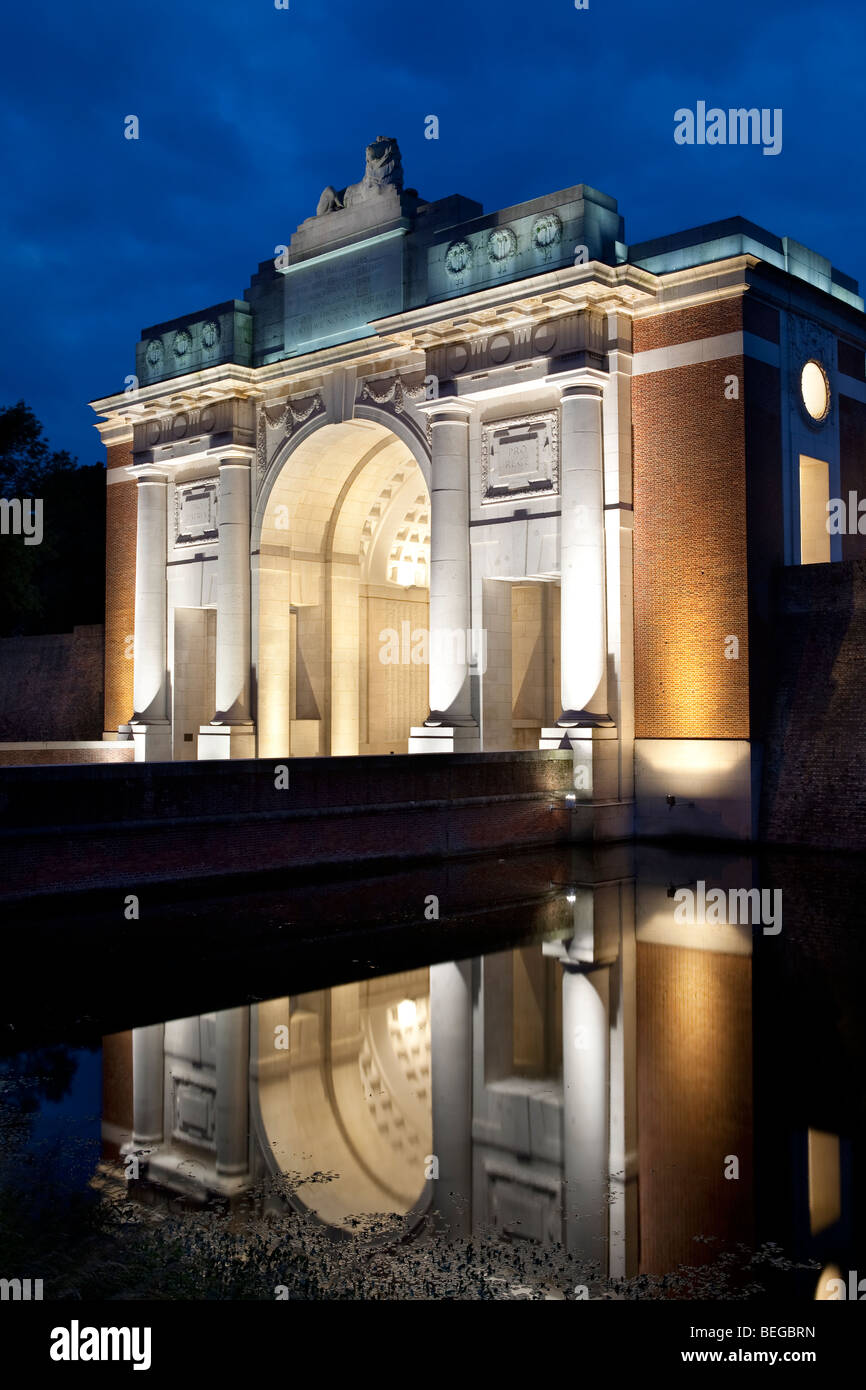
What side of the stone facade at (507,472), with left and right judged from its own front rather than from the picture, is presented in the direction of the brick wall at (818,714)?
left

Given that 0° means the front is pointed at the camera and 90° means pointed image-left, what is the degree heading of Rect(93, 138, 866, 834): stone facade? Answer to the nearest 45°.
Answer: approximately 45°
